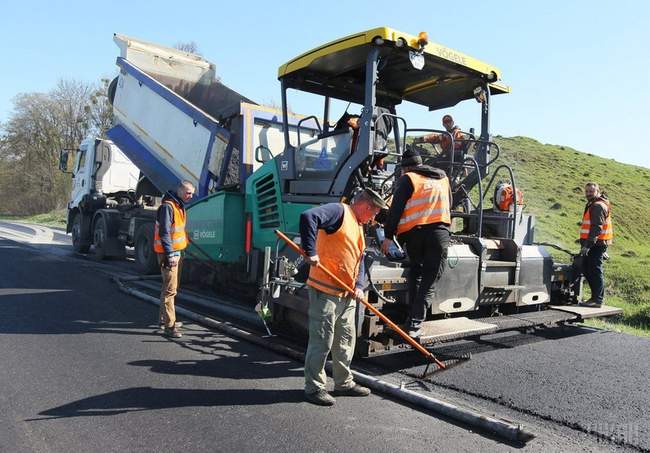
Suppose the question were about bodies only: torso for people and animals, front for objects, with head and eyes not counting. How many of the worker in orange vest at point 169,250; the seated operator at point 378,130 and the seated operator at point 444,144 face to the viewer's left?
2

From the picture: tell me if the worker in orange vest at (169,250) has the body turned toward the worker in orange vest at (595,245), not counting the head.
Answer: yes

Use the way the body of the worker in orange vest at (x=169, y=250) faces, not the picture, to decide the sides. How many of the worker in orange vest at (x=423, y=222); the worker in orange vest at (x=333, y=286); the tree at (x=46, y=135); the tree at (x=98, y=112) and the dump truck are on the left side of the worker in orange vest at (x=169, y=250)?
3

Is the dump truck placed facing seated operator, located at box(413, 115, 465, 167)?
no

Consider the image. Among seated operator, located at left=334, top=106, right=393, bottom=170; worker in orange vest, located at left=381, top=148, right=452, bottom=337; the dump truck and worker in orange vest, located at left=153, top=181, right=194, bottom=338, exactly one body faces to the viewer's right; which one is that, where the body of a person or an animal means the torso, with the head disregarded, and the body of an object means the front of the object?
worker in orange vest, located at left=153, top=181, right=194, bottom=338

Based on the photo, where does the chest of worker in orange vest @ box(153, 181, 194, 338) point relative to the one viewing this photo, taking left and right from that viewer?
facing to the right of the viewer

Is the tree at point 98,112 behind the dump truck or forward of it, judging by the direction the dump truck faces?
forward

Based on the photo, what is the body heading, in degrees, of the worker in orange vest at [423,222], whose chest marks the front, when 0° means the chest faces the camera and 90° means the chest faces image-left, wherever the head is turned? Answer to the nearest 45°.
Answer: approximately 135°

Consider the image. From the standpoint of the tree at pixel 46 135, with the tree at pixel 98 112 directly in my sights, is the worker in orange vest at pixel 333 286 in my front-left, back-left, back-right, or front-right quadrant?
front-right

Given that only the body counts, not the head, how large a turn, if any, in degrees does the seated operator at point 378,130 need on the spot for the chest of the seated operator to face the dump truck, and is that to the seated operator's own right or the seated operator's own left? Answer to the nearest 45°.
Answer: approximately 45° to the seated operator's own right

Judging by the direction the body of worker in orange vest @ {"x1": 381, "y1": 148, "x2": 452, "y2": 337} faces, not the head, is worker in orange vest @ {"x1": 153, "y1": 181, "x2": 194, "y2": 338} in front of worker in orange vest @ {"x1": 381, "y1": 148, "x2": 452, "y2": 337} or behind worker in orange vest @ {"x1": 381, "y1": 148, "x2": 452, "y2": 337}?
in front

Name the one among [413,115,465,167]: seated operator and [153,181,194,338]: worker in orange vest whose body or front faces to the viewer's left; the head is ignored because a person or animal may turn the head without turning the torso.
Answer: the seated operator

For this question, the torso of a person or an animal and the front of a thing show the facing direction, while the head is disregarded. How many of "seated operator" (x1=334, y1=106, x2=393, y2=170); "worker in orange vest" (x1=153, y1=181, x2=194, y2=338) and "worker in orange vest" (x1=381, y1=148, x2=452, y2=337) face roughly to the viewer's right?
1

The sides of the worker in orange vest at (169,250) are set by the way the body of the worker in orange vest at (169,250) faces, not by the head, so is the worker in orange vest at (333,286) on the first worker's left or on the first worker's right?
on the first worker's right

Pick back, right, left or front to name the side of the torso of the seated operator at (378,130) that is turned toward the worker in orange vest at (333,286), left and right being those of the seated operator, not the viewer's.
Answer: left

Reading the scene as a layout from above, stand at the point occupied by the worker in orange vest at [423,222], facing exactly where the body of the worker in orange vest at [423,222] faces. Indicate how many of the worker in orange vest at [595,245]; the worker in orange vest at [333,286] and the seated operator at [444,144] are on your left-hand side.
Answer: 1

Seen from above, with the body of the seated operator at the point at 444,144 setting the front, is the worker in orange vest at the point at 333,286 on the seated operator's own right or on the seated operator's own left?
on the seated operator's own left

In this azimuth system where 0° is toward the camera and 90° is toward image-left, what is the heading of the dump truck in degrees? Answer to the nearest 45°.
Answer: approximately 135°
